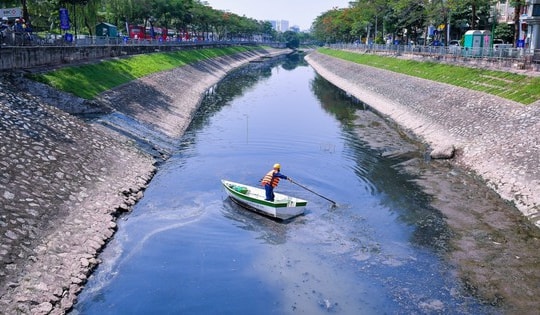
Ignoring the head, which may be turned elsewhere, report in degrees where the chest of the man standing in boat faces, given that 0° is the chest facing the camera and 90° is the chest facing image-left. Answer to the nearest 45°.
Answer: approximately 270°

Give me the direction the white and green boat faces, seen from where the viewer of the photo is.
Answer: facing away from the viewer and to the left of the viewer
